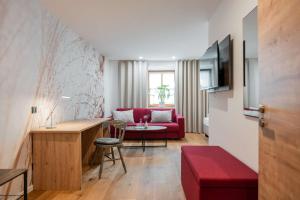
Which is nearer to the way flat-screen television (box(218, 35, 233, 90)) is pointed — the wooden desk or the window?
the wooden desk

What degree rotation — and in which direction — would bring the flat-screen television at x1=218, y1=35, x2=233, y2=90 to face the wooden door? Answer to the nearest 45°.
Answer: approximately 90° to its left

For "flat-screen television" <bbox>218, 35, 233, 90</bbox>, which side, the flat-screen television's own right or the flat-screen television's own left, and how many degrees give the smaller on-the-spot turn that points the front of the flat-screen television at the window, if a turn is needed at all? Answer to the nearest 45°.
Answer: approximately 45° to the flat-screen television's own right

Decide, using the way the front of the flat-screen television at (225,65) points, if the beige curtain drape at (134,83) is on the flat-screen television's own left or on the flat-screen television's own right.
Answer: on the flat-screen television's own right

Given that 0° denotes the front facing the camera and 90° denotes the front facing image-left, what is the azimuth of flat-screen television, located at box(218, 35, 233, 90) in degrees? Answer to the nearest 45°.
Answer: approximately 90°

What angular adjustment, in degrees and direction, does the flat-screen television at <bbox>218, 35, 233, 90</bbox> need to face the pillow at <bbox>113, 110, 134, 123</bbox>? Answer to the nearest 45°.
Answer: approximately 45° to its right

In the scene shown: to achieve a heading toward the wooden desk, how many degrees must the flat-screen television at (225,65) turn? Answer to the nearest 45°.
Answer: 0° — it already faces it

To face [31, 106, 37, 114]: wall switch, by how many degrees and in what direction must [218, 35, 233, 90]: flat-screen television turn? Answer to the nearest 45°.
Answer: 0° — it already faces it

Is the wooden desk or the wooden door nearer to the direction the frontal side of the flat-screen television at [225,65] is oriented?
the wooden desk
